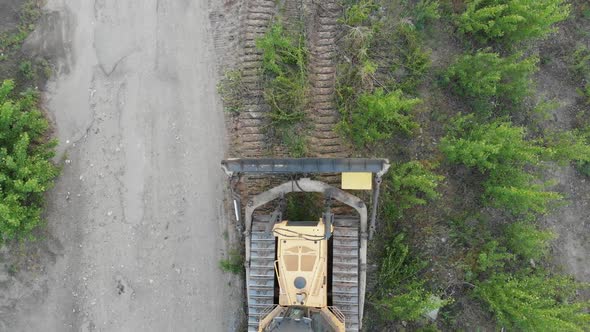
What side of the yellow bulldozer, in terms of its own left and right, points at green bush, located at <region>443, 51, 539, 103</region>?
right

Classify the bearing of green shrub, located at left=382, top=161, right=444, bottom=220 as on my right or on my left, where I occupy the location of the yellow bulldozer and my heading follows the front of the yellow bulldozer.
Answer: on my right

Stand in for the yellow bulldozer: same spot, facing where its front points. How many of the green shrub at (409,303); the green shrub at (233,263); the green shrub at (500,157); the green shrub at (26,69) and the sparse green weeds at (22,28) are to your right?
2

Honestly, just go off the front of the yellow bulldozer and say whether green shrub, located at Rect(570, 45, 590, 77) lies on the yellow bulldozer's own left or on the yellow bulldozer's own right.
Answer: on the yellow bulldozer's own right

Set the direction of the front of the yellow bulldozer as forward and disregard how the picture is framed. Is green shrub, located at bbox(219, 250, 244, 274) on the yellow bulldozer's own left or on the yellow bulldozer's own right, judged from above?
on the yellow bulldozer's own left

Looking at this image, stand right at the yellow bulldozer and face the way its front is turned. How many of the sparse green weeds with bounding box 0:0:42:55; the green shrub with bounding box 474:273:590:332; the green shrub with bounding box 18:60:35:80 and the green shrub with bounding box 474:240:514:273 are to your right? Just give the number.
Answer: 2

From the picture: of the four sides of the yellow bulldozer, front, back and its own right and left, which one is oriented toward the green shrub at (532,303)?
right

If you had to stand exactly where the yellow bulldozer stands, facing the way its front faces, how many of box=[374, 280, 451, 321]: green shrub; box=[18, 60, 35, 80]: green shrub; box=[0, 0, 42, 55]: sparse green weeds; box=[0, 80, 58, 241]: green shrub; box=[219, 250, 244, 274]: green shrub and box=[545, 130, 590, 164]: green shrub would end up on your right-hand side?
2

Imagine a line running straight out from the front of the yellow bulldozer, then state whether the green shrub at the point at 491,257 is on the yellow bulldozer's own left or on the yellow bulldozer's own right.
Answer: on the yellow bulldozer's own right

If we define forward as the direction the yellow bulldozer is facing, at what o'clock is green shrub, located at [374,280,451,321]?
The green shrub is roughly at 3 o'clock from the yellow bulldozer.

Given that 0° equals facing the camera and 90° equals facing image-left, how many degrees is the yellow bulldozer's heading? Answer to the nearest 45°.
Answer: approximately 180°
